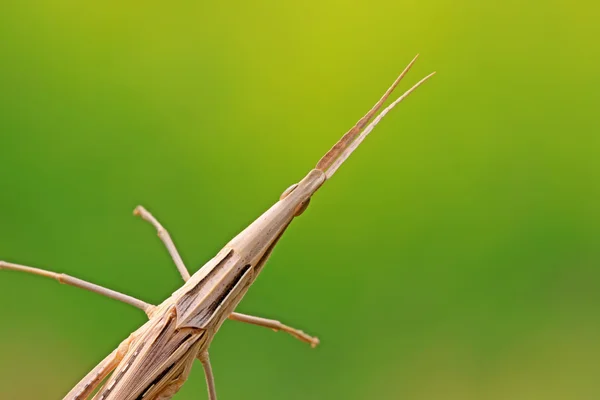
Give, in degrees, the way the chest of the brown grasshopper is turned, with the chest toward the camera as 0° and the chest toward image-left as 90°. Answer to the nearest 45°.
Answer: approximately 225°
